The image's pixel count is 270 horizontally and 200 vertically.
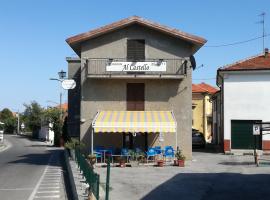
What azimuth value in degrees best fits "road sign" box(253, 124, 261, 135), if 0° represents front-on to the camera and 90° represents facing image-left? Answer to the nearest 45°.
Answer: approximately 0°

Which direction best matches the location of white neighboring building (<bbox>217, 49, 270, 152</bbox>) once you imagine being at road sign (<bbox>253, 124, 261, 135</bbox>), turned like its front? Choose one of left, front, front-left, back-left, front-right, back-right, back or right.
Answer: back

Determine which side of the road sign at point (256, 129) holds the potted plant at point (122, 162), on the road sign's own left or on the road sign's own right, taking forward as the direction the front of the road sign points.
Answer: on the road sign's own right

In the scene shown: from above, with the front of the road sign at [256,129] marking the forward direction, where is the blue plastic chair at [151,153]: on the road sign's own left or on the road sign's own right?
on the road sign's own right

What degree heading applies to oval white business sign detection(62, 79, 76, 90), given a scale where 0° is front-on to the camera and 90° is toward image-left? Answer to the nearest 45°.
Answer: approximately 0°

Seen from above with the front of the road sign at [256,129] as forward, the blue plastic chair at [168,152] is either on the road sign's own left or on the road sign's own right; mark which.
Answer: on the road sign's own right

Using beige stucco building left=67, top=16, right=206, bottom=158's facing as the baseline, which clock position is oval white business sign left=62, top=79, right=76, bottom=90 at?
The oval white business sign is roughly at 3 o'clock from the beige stucco building.

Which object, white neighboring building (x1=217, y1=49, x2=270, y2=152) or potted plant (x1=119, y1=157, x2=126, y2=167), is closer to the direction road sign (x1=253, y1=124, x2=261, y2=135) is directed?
the potted plant

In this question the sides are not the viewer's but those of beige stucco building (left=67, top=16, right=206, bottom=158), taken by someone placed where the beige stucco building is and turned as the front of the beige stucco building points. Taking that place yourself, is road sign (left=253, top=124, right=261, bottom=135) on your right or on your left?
on your left

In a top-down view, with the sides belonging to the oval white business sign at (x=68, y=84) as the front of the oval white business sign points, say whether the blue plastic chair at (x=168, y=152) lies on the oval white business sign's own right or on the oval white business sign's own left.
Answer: on the oval white business sign's own left
